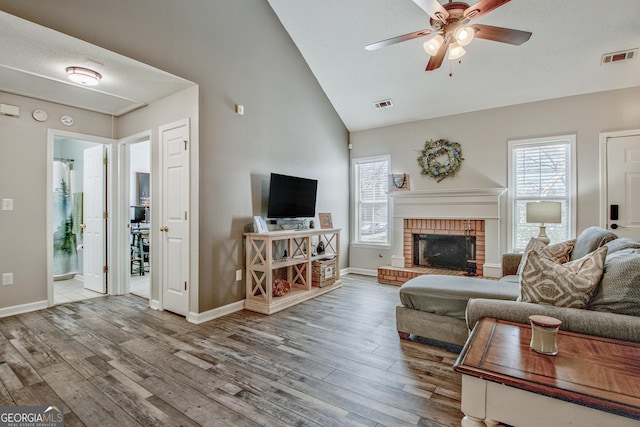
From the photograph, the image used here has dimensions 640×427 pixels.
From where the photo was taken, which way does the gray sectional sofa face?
to the viewer's left

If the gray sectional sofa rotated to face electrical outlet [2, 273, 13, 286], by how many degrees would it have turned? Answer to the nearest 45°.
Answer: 0° — it already faces it

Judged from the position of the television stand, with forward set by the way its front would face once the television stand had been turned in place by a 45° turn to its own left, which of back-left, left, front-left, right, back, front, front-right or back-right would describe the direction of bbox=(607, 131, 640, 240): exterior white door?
front

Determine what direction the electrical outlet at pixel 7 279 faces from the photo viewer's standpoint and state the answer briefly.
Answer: facing the viewer

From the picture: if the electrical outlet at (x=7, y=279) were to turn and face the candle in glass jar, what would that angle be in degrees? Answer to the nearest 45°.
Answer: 0° — it already faces it

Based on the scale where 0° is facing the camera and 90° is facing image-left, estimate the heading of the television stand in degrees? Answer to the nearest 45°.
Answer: approximately 315°

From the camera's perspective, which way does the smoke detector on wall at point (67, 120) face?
toward the camera

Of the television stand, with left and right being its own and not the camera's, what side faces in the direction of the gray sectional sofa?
front

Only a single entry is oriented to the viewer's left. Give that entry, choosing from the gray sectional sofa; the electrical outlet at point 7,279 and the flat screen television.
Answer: the gray sectional sofa

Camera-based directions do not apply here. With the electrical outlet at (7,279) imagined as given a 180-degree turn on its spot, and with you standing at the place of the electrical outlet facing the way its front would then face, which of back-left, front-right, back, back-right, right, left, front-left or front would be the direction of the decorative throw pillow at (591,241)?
back-right

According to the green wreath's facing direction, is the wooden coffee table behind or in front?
in front

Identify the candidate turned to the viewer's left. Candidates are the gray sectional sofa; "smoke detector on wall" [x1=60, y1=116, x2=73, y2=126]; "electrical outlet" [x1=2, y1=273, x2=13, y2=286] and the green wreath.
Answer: the gray sectional sofa

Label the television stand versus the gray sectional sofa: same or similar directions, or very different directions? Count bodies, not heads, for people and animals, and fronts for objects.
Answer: very different directions

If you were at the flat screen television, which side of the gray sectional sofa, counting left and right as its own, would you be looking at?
front

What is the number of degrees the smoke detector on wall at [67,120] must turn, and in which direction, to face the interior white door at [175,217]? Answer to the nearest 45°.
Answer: approximately 45° to its left
